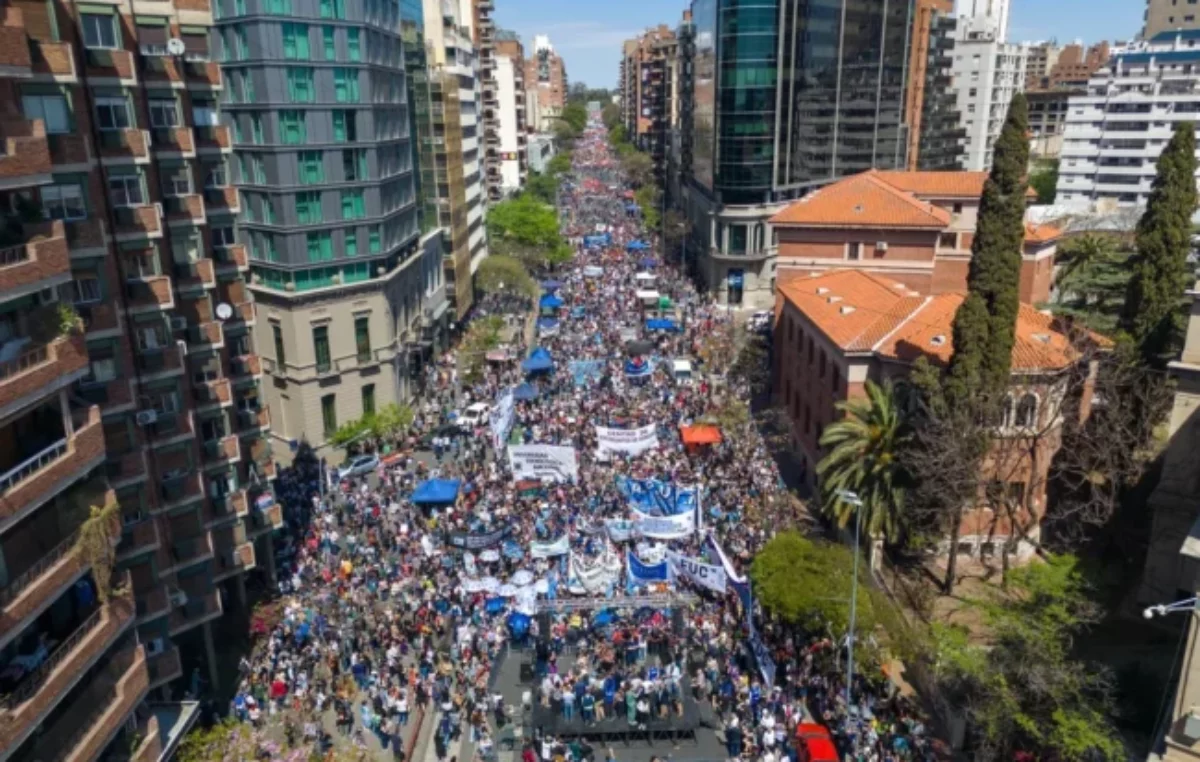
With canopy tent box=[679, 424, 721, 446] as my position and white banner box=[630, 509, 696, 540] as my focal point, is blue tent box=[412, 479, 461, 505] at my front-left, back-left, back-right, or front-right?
front-right

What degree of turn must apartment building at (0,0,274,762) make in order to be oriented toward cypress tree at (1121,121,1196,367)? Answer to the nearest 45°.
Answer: approximately 45° to its left

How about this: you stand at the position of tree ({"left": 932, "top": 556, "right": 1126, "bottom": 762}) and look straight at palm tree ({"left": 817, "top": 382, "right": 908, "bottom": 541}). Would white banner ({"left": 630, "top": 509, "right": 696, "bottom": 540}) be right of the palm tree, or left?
left

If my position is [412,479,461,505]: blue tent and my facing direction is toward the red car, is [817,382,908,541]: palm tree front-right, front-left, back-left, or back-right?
front-left

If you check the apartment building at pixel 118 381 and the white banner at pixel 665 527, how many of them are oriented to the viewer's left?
0

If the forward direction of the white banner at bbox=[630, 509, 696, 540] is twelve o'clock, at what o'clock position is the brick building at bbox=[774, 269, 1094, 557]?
The brick building is roughly at 8 o'clock from the white banner.

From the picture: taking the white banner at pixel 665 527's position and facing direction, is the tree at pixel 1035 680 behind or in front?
in front

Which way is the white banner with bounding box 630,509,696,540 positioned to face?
toward the camera

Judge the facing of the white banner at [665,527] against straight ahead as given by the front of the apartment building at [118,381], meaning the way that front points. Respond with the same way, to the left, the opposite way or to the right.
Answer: to the right

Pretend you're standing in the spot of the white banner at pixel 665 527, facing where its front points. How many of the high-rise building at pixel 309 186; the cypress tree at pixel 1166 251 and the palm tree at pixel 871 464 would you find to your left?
2

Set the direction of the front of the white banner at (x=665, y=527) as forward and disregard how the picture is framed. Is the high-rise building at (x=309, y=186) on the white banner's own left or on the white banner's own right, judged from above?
on the white banner's own right

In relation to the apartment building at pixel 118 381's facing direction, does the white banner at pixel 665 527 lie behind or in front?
in front

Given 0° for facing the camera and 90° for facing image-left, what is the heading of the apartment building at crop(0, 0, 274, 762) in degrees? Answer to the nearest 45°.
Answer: approximately 315°

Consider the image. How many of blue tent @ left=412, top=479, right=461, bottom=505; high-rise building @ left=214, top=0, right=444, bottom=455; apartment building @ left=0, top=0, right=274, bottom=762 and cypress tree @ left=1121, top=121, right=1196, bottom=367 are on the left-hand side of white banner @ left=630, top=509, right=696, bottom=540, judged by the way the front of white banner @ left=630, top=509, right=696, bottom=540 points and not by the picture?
1

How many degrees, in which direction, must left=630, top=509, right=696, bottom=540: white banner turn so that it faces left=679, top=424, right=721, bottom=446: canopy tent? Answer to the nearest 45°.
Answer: approximately 180°

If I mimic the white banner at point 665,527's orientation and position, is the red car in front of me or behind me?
in front
